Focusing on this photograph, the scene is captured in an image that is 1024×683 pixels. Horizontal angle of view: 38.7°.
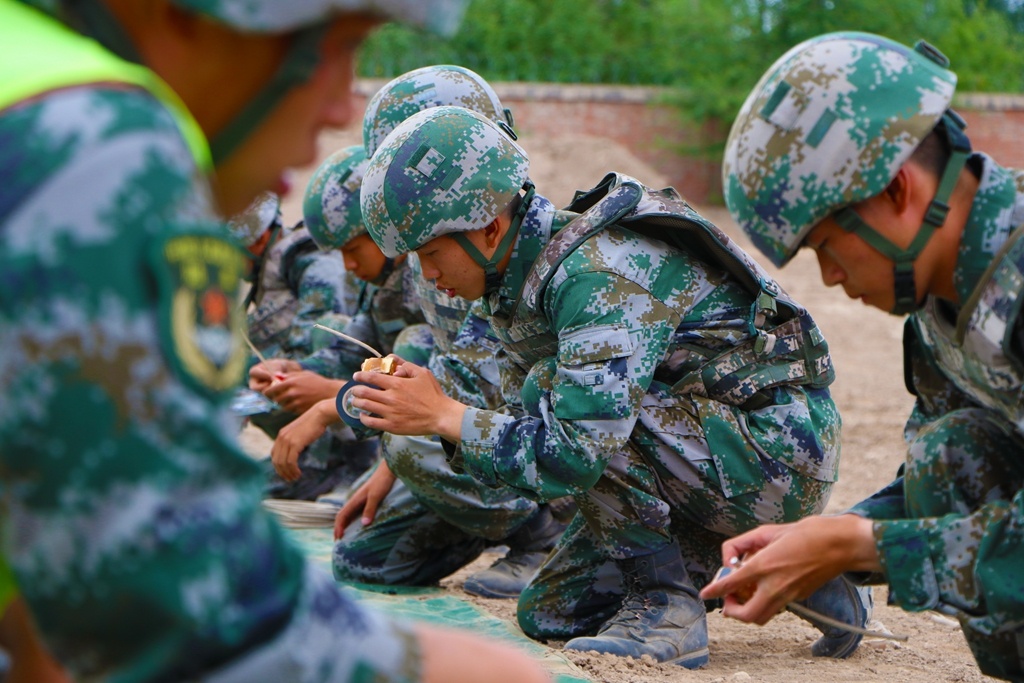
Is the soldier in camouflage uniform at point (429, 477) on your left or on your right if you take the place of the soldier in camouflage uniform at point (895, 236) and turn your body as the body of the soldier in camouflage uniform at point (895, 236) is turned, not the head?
on your right

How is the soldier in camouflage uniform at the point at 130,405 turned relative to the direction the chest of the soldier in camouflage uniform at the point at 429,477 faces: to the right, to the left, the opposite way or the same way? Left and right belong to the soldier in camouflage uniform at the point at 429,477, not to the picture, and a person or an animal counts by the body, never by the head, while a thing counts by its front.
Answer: the opposite way

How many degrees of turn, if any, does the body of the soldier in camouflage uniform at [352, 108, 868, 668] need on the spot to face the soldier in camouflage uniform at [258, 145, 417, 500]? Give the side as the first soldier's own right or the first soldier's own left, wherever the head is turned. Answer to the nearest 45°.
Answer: approximately 45° to the first soldier's own right

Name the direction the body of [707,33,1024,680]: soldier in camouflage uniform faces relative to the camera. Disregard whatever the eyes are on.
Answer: to the viewer's left

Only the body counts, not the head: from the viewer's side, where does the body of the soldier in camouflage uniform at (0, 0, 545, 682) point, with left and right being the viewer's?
facing to the right of the viewer

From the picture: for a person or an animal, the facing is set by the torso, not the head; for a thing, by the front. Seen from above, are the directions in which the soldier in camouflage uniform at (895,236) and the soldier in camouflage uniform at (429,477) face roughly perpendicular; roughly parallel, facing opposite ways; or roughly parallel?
roughly parallel

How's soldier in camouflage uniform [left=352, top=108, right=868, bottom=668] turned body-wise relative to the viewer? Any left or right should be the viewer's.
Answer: facing to the left of the viewer

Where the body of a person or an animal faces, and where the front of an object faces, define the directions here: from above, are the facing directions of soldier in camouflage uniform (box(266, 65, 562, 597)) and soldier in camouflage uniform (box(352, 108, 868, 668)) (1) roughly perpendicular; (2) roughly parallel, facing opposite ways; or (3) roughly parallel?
roughly parallel

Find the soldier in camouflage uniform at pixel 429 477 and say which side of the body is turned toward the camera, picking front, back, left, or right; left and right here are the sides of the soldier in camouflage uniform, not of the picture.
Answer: left

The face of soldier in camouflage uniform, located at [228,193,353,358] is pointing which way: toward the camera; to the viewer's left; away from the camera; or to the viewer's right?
to the viewer's left

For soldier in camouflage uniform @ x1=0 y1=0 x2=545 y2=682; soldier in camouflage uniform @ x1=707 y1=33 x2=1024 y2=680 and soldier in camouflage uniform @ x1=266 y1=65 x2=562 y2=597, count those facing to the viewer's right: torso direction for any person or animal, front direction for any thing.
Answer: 1

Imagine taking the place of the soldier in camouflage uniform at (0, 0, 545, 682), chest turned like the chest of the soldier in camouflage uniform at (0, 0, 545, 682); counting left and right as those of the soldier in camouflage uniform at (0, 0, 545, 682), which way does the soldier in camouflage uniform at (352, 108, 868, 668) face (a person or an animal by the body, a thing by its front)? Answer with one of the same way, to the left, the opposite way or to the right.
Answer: the opposite way

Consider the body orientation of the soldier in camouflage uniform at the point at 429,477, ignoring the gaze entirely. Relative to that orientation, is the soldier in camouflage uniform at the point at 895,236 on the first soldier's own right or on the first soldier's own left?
on the first soldier's own left

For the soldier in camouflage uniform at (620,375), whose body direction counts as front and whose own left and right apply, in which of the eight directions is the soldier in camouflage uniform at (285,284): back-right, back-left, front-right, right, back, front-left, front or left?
front-right
